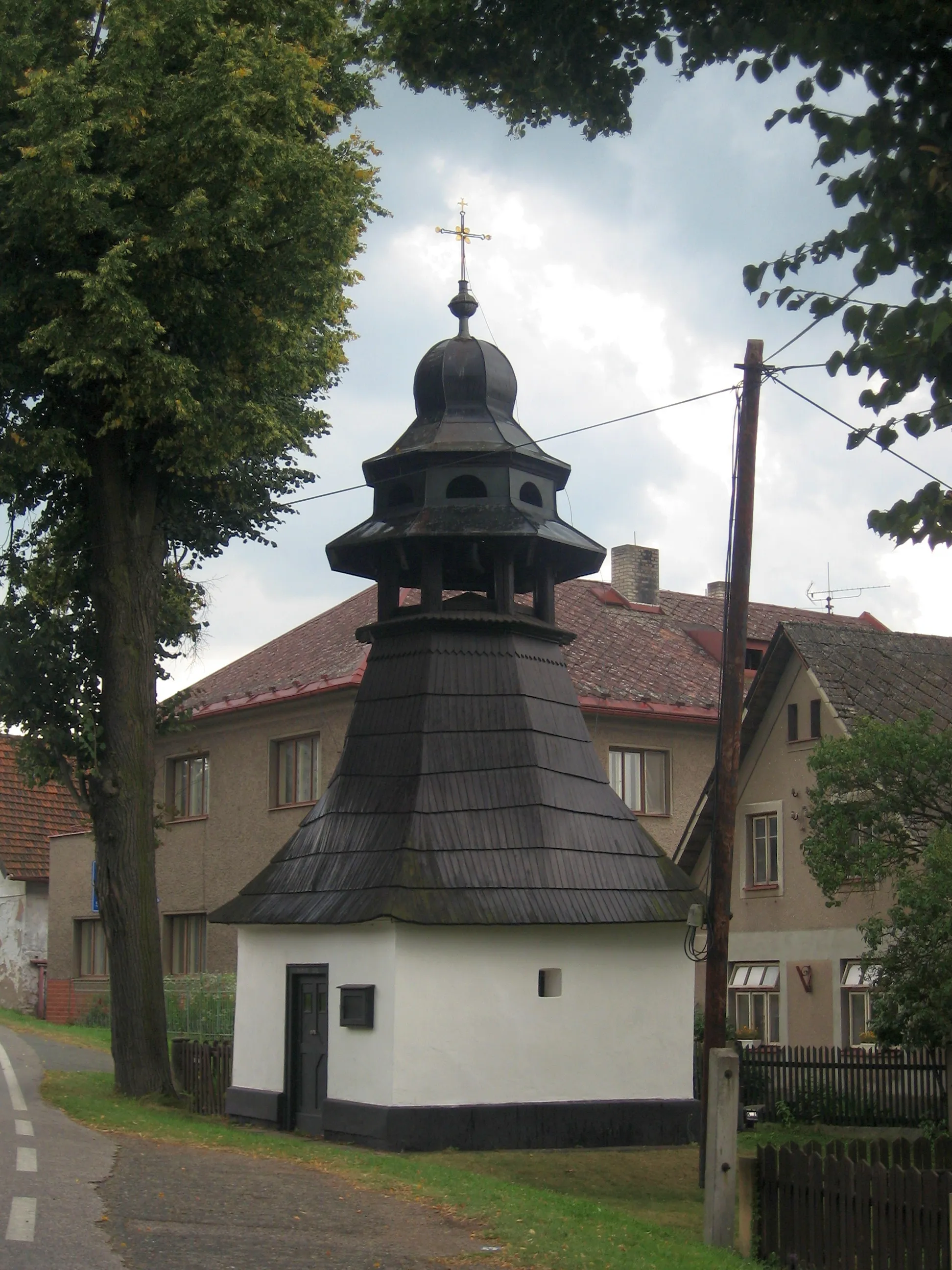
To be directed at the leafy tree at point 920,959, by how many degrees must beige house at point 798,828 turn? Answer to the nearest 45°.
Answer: approximately 45° to its left

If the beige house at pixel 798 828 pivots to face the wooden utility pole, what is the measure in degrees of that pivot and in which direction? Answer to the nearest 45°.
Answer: approximately 45° to its left

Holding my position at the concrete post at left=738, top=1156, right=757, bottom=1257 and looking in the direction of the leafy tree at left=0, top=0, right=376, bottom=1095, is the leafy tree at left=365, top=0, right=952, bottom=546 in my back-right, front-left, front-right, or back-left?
back-left

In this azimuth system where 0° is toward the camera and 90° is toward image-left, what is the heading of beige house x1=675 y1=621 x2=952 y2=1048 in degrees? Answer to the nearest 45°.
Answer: approximately 45°
